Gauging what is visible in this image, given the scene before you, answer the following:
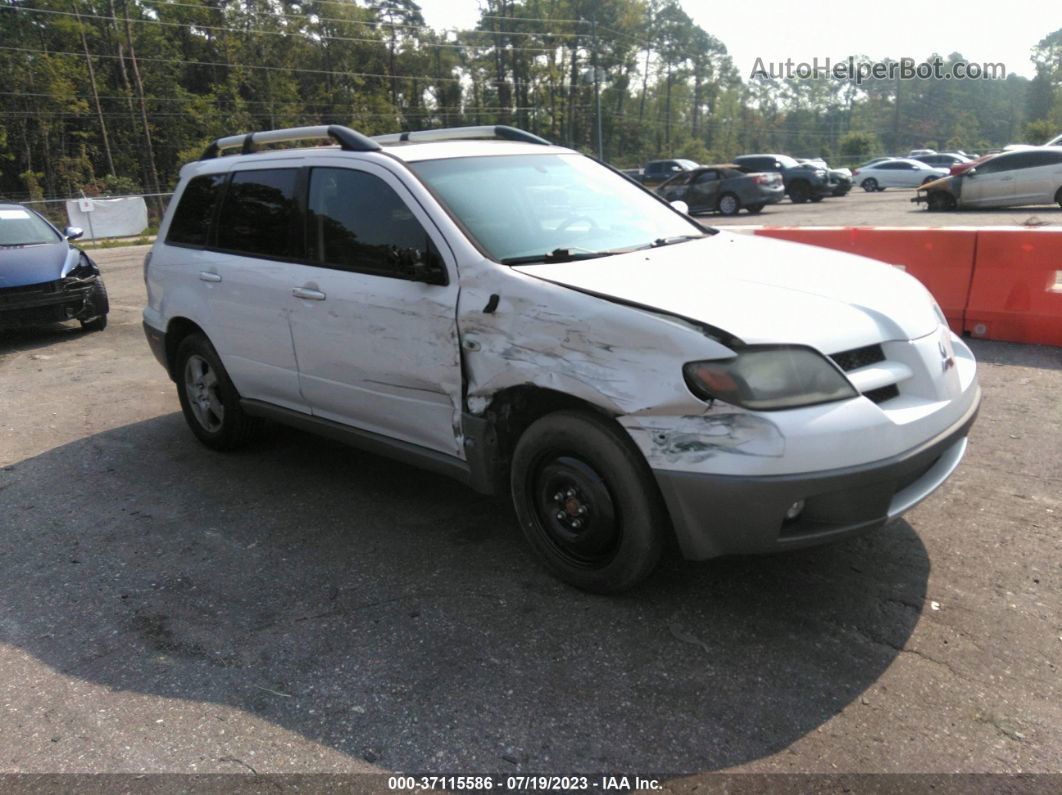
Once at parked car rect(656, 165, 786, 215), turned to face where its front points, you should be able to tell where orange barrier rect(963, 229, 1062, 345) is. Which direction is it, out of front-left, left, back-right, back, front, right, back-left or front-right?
back-left

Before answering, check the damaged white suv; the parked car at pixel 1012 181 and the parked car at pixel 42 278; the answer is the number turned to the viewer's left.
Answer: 1

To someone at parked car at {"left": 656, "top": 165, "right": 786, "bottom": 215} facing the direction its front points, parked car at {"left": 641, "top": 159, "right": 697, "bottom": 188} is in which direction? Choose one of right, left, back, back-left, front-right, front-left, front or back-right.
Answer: front-right

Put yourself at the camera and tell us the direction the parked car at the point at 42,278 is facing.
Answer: facing the viewer

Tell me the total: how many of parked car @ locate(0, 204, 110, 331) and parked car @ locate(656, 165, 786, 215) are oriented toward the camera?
1

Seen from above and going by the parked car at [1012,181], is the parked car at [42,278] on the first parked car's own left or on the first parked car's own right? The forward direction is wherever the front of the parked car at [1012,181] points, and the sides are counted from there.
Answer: on the first parked car's own left

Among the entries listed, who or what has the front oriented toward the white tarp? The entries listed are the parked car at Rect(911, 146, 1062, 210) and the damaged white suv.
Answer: the parked car

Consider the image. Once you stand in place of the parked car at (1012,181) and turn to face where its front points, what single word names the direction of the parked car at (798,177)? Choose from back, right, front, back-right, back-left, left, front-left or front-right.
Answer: front-right

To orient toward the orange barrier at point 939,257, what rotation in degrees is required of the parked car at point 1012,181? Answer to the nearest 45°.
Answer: approximately 90° to its left

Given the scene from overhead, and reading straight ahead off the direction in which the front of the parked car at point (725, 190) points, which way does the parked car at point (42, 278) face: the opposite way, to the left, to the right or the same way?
the opposite way

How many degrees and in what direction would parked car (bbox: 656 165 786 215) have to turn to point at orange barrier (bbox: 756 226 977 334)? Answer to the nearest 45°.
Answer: approximately 135° to its left

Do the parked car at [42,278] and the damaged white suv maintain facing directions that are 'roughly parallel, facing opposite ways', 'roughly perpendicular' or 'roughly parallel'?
roughly parallel

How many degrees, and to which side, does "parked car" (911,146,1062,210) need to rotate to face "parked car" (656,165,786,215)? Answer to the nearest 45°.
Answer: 0° — it already faces it

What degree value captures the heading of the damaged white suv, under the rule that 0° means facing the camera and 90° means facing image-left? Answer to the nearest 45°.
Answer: approximately 315°

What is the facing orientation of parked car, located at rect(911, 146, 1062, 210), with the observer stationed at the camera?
facing to the left of the viewer

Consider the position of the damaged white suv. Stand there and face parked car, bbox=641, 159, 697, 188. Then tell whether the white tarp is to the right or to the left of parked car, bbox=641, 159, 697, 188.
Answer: left

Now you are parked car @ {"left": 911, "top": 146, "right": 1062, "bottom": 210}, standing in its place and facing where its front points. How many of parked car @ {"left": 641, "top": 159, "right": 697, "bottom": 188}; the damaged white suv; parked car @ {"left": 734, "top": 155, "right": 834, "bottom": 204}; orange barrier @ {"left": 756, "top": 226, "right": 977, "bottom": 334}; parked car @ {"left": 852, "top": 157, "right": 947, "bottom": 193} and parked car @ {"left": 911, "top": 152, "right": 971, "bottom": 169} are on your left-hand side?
2

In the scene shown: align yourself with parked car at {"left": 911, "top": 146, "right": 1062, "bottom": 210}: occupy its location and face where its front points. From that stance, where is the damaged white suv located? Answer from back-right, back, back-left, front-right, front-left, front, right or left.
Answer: left
